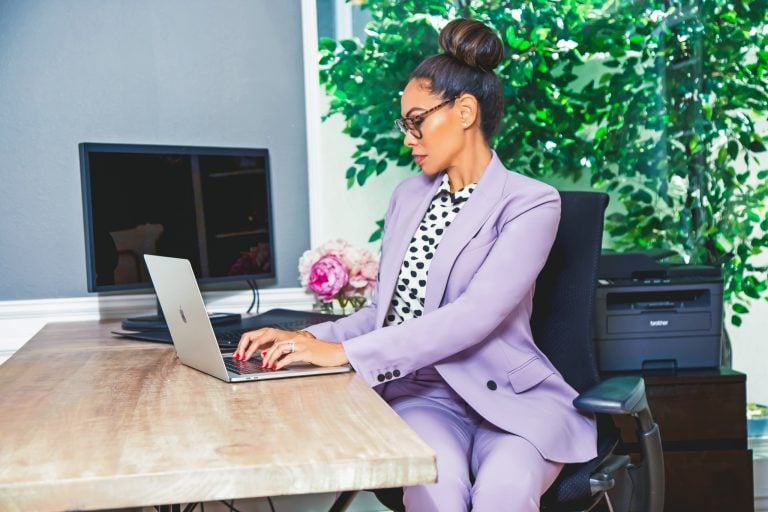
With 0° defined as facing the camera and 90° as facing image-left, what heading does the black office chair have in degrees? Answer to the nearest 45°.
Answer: approximately 45°

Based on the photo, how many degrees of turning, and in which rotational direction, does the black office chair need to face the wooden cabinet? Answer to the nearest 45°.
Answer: approximately 180°

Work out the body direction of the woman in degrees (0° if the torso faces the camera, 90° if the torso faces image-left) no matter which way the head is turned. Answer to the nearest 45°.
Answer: approximately 45°

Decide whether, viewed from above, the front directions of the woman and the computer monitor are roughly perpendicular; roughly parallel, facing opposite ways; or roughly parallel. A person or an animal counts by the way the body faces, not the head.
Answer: roughly perpendicular

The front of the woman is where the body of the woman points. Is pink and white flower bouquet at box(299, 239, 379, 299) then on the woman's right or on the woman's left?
on the woman's right

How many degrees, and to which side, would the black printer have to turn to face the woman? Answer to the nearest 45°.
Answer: approximately 45° to its right

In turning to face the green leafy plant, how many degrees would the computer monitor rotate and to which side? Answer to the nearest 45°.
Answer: approximately 45° to its left

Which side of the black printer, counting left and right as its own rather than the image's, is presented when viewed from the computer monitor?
right

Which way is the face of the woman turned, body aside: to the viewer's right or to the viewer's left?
to the viewer's left
